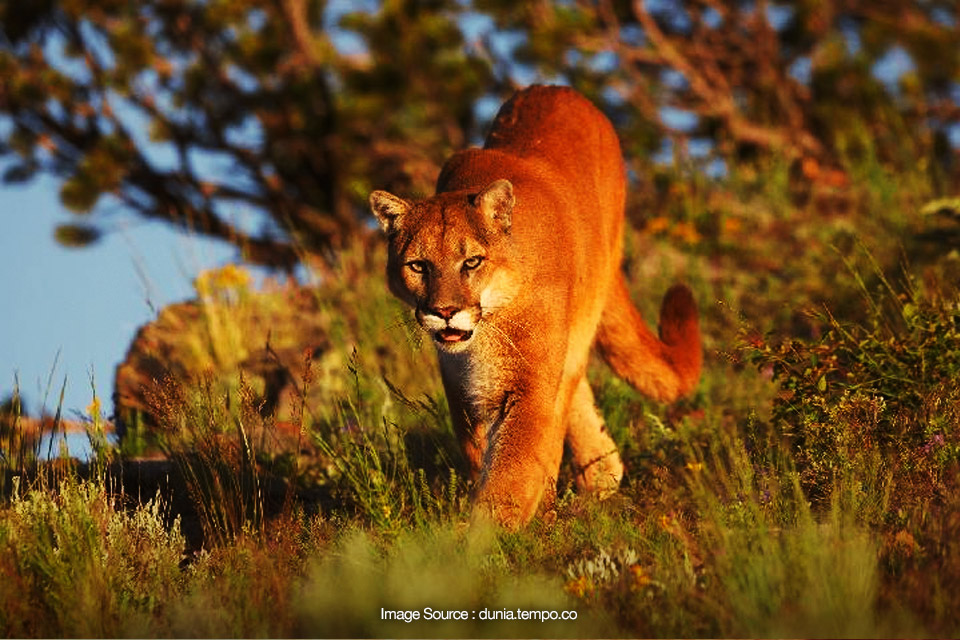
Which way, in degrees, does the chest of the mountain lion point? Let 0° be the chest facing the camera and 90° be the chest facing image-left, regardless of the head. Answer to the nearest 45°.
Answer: approximately 45°

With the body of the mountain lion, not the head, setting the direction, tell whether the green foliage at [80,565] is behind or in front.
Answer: in front

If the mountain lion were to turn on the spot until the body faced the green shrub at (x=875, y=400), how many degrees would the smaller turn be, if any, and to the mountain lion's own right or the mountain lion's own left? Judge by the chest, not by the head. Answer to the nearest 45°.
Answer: approximately 135° to the mountain lion's own left

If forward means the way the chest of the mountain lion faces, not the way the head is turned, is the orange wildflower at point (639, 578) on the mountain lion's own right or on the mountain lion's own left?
on the mountain lion's own left
